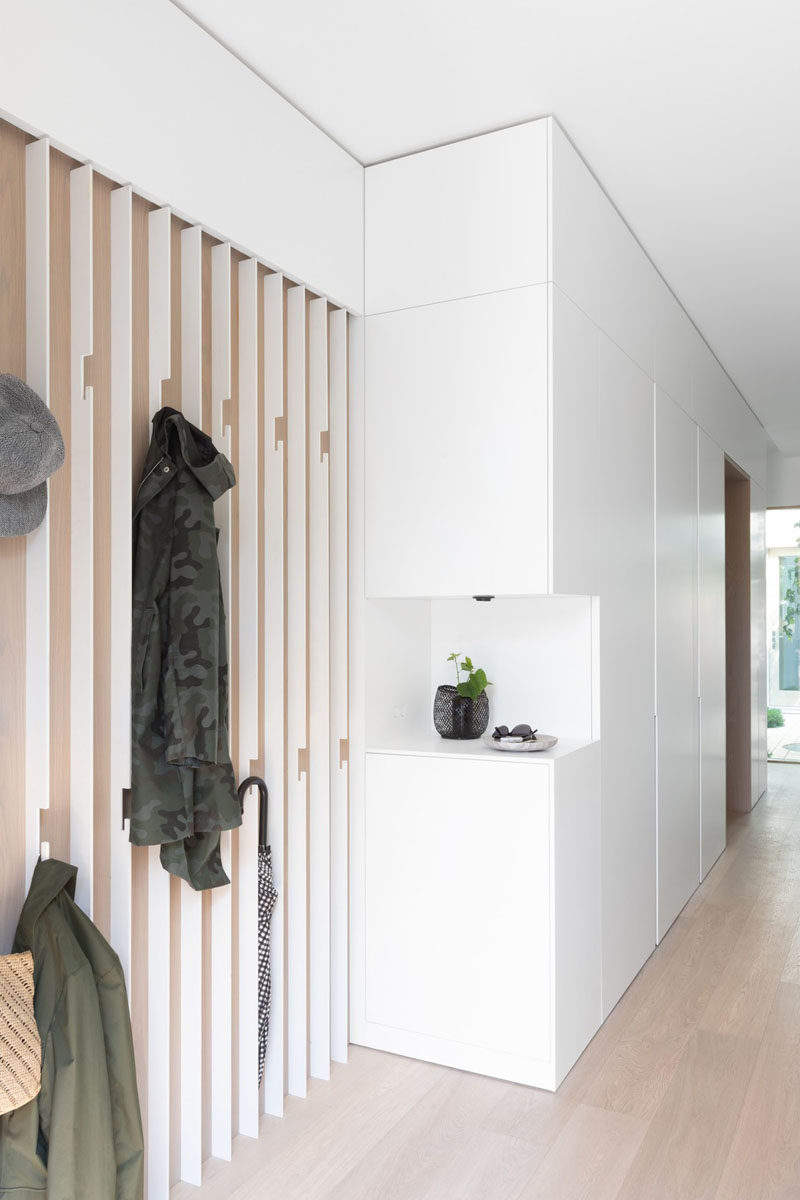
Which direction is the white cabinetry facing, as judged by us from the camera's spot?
facing the viewer and to the left of the viewer

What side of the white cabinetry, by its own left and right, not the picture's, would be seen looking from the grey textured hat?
front

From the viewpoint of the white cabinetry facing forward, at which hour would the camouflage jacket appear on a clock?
The camouflage jacket is roughly at 12 o'clock from the white cabinetry.
